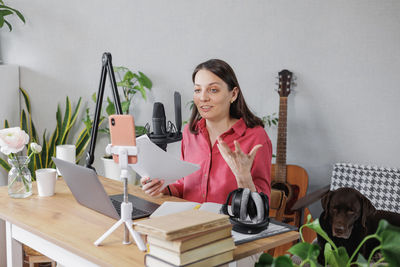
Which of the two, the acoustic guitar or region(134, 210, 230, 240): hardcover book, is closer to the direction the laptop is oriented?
the acoustic guitar

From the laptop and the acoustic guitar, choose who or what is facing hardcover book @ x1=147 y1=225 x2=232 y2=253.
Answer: the acoustic guitar

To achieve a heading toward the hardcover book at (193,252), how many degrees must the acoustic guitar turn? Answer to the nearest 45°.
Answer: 0° — it already faces it

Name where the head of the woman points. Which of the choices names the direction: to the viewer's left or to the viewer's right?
to the viewer's left

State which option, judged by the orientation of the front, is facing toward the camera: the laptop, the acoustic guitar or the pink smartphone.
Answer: the acoustic guitar

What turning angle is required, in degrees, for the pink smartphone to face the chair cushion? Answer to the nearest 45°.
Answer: approximately 45° to its right

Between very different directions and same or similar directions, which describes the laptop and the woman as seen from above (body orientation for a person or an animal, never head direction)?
very different directions

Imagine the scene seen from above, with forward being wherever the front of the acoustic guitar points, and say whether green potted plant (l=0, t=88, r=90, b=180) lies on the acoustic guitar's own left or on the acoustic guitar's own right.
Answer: on the acoustic guitar's own right

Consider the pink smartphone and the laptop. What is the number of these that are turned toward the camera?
0

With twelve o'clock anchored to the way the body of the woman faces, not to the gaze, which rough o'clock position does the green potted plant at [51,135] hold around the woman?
The green potted plant is roughly at 3 o'clock from the woman.

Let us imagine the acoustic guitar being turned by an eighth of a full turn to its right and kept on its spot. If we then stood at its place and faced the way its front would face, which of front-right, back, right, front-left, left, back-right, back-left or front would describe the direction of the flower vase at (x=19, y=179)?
front

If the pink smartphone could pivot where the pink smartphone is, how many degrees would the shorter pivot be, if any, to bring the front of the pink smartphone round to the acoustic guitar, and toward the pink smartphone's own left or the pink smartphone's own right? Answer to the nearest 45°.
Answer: approximately 45° to the pink smartphone's own right

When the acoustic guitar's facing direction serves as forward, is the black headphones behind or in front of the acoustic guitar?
in front

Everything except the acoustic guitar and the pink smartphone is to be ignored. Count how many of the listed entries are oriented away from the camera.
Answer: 1

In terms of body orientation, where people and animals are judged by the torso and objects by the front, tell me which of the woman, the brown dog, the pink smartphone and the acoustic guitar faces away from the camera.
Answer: the pink smartphone

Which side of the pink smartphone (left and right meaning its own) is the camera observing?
back
